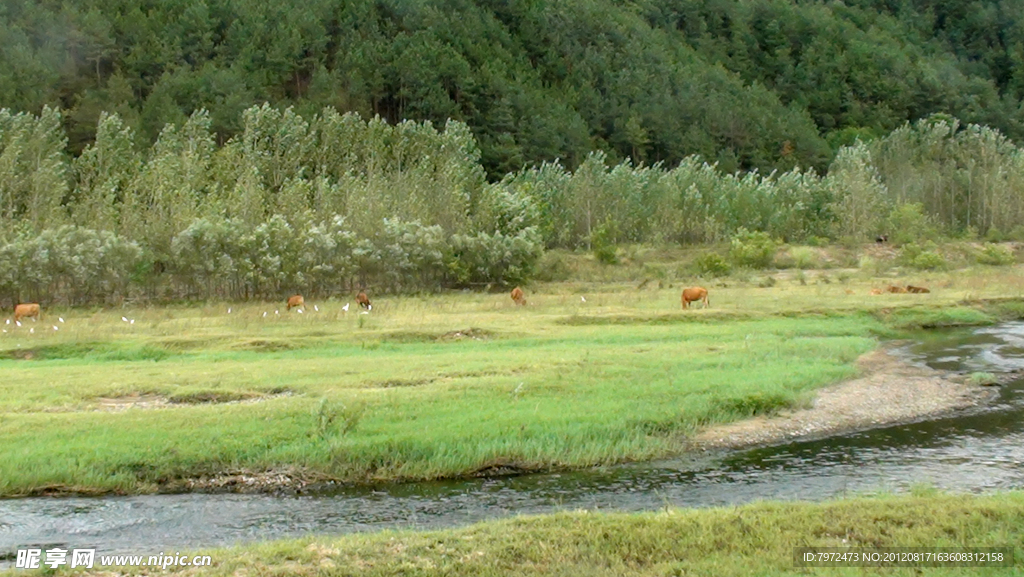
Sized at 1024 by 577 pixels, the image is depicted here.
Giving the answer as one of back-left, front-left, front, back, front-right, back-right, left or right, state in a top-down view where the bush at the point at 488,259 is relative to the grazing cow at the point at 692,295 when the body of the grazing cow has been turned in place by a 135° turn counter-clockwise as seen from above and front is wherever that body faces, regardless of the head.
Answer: back

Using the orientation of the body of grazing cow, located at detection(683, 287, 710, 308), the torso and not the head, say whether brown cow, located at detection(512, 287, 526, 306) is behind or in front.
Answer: in front

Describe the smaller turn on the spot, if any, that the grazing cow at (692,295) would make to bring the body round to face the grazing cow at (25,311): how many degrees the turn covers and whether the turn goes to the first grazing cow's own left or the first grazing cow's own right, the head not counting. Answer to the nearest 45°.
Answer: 0° — it already faces it

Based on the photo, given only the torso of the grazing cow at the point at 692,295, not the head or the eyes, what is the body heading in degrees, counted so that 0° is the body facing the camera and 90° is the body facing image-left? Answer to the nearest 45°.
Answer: approximately 90°
